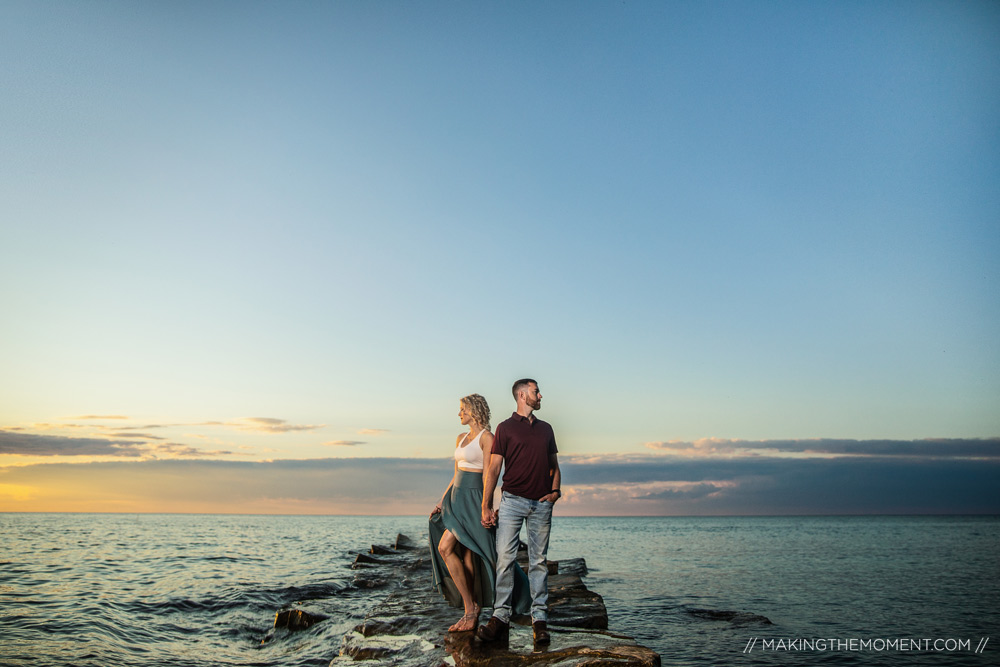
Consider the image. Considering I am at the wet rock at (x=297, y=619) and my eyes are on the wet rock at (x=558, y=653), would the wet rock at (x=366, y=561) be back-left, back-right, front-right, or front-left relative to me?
back-left

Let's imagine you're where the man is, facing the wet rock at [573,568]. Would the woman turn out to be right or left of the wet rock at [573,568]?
left

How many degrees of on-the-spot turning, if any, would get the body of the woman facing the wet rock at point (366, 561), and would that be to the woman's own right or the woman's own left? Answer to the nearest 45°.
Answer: approximately 135° to the woman's own right

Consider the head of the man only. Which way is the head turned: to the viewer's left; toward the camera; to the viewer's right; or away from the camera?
to the viewer's right

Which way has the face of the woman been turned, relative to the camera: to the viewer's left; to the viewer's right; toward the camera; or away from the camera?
to the viewer's left

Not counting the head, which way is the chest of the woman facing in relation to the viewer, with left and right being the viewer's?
facing the viewer and to the left of the viewer

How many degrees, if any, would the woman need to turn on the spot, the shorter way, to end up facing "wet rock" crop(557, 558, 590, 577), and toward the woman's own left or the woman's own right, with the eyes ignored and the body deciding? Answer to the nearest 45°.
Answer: approximately 135° to the woman's own right

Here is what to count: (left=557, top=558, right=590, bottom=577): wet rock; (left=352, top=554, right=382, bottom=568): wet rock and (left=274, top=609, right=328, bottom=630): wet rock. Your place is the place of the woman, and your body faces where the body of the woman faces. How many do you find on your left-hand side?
0

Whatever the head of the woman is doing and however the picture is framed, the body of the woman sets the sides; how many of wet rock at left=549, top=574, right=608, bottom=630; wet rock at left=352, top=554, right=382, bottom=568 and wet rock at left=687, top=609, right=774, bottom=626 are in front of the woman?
0

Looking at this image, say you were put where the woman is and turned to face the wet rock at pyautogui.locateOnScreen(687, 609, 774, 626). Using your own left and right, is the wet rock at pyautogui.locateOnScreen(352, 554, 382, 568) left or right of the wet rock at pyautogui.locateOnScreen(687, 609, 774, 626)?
left
